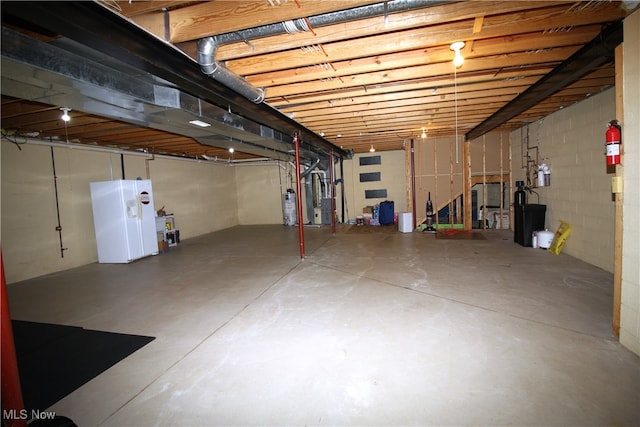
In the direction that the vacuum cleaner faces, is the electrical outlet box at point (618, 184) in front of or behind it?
in front

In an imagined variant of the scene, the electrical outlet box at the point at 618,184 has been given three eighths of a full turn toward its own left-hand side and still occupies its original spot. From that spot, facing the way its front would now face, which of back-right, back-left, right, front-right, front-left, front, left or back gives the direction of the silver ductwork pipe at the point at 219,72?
back-right

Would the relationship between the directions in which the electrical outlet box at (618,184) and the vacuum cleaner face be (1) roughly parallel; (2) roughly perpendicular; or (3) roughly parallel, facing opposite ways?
roughly perpendicular

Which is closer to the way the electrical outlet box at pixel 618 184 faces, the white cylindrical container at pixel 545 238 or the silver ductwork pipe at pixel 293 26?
the silver ductwork pipe

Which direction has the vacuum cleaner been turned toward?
toward the camera

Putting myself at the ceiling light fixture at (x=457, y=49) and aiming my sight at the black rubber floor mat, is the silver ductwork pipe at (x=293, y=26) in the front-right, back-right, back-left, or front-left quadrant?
front-left

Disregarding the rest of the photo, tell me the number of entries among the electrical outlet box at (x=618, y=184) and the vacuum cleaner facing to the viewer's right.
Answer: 0

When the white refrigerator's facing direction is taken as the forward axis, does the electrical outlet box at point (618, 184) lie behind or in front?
in front

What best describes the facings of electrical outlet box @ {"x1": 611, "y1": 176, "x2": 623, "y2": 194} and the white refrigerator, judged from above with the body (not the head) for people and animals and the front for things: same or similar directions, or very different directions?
very different directions

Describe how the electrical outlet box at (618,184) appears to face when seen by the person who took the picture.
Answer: facing the viewer and to the left of the viewer

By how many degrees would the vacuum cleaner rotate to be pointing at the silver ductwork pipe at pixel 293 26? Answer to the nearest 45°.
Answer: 0° — it already faces it

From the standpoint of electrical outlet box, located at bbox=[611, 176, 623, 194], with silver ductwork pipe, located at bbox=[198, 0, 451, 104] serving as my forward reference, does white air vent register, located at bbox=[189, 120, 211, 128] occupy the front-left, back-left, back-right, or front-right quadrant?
front-right

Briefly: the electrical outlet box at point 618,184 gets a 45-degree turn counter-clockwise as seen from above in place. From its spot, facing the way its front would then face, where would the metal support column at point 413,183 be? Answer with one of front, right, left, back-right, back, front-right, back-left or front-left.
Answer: back-right

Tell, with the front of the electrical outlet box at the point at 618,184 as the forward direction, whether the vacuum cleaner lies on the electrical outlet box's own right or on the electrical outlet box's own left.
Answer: on the electrical outlet box's own right
